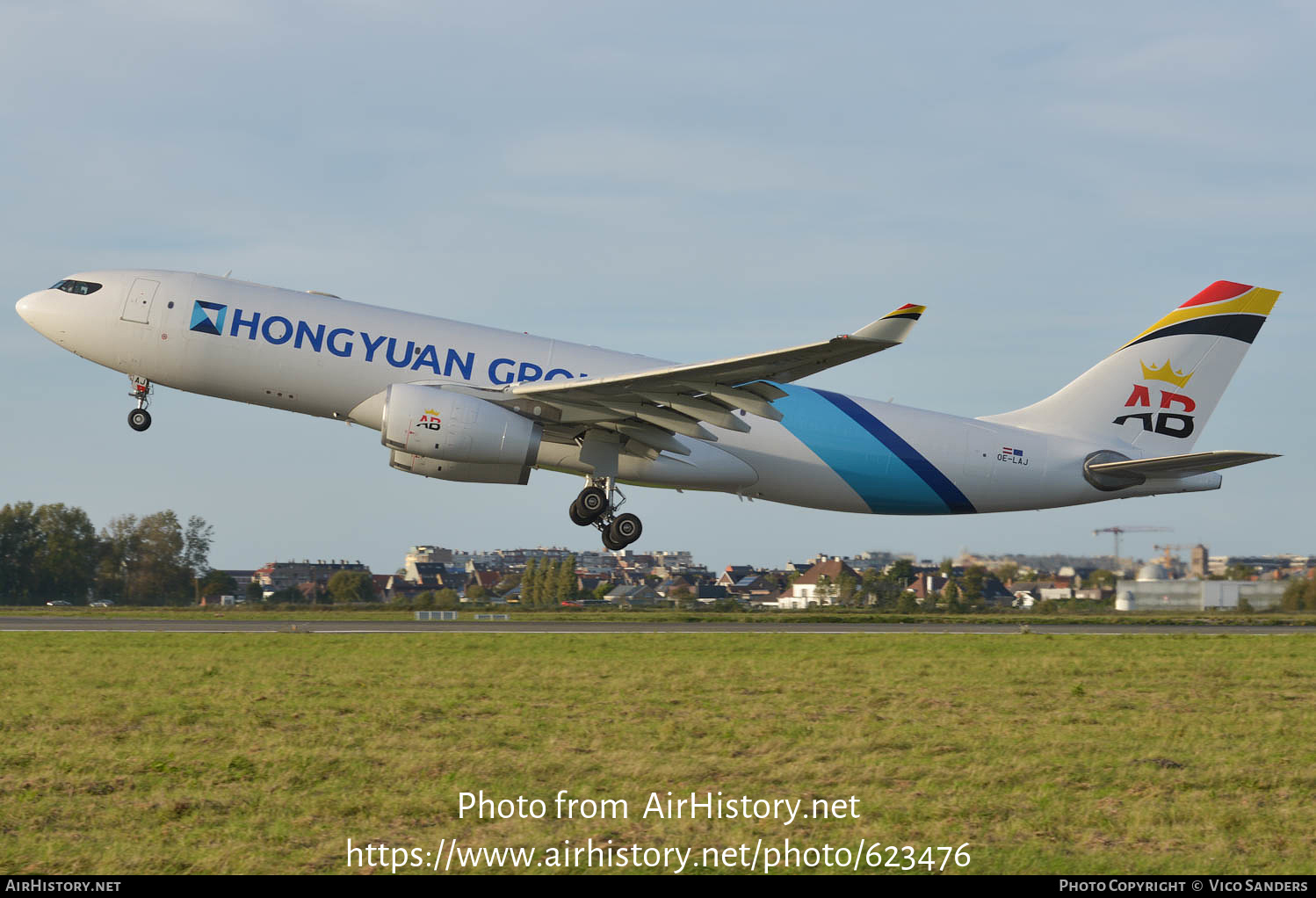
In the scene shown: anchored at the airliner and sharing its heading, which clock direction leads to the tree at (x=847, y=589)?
The tree is roughly at 4 o'clock from the airliner.

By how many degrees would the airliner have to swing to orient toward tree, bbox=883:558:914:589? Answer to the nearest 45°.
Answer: approximately 135° to its right

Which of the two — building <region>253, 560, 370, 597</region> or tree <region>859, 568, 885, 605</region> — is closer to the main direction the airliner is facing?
the building

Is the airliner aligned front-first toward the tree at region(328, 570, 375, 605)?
no

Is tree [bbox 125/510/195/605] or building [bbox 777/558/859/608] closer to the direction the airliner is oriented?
the tree

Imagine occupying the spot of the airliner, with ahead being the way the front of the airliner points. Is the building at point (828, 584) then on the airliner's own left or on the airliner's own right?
on the airliner's own right

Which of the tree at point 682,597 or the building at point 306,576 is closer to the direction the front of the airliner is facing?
the building

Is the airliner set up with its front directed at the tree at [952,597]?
no

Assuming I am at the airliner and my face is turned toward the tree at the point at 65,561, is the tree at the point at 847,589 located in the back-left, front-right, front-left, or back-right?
front-right

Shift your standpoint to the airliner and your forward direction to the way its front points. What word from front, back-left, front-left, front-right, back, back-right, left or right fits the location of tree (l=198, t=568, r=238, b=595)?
front-right

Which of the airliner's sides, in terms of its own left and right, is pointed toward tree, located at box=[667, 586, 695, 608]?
right

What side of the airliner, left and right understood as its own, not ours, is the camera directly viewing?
left

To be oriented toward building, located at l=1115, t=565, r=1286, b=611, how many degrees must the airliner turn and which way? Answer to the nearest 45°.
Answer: approximately 135° to its right

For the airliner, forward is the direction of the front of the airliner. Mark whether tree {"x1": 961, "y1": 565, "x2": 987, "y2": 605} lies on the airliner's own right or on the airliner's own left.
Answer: on the airliner's own right
